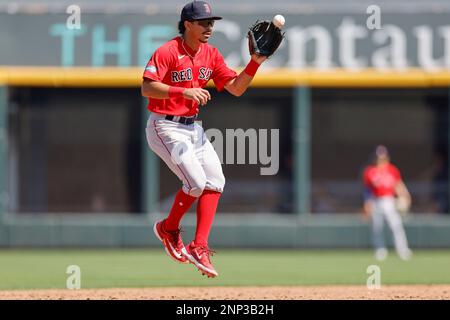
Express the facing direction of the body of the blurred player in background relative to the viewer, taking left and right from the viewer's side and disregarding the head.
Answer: facing the viewer

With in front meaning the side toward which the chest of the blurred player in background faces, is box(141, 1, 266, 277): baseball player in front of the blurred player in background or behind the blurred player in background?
in front

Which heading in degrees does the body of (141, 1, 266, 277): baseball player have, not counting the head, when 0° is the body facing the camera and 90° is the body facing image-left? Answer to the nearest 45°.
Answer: approximately 315°

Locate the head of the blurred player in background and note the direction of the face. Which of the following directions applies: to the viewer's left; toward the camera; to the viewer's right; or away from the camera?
toward the camera

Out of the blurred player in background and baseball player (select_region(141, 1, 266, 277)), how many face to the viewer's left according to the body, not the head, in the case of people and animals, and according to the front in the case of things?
0
